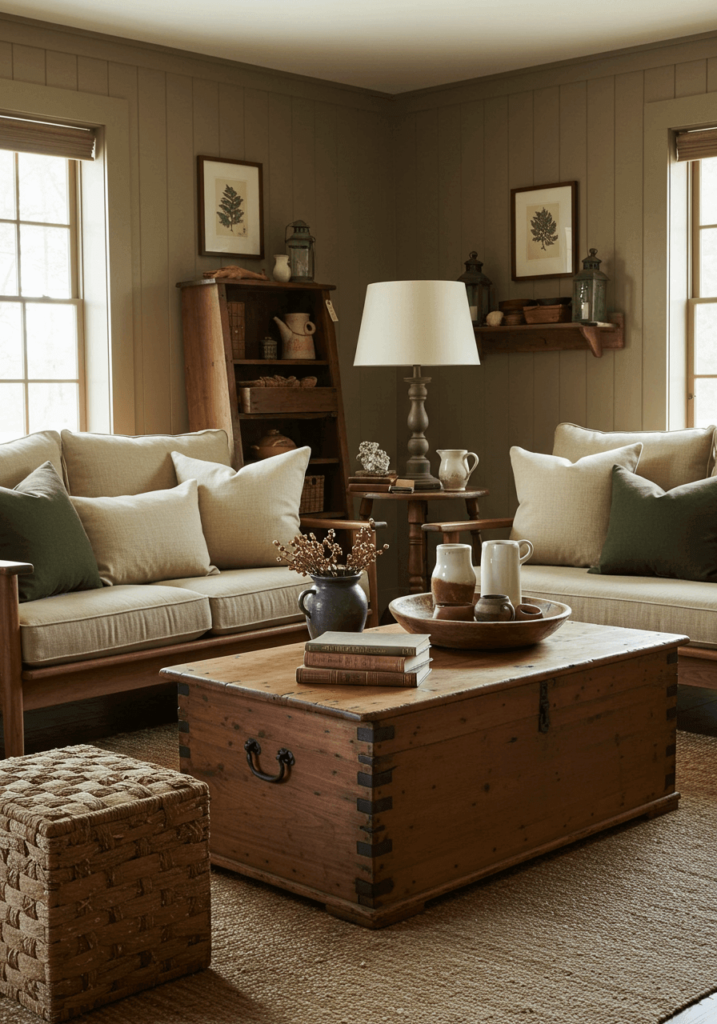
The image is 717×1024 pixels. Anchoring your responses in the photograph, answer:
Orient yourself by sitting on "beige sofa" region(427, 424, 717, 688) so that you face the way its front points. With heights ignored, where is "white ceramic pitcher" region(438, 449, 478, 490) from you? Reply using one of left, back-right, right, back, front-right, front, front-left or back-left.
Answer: right

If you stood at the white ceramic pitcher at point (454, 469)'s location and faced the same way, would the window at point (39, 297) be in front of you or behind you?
in front

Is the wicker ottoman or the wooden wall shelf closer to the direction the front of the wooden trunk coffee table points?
the wicker ottoman

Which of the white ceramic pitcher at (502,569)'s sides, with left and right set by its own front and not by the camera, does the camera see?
left

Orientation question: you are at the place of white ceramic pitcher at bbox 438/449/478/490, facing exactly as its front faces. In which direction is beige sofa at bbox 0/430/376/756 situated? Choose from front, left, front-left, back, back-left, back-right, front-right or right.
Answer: front-left

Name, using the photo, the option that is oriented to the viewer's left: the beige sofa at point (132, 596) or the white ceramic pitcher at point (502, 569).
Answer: the white ceramic pitcher

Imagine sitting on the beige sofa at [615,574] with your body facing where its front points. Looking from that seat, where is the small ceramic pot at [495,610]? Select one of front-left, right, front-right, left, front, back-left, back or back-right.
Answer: front-left

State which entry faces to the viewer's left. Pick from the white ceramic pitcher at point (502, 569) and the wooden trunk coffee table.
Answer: the white ceramic pitcher

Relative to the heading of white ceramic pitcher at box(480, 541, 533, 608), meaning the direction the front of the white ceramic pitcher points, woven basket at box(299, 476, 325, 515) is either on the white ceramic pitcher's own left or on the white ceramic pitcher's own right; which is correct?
on the white ceramic pitcher's own right

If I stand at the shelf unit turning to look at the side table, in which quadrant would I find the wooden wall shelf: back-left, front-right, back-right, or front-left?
front-left

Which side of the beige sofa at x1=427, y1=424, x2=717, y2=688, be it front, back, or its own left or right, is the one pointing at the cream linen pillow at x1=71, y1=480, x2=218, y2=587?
front

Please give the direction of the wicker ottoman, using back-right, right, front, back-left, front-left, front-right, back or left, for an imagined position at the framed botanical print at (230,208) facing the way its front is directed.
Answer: front-right

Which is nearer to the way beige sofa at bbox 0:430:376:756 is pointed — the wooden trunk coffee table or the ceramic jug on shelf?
the wooden trunk coffee table
